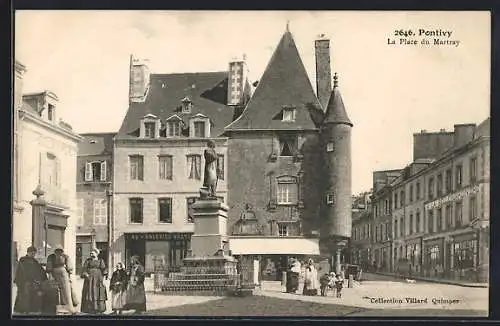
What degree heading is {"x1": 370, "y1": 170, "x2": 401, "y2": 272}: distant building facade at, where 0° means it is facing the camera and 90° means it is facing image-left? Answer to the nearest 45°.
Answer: approximately 45°

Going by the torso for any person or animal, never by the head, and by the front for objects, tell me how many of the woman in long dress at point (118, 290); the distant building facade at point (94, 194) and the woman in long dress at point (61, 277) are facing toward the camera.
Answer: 3

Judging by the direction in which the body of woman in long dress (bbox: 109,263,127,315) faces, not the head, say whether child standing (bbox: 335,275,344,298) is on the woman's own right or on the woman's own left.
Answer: on the woman's own left

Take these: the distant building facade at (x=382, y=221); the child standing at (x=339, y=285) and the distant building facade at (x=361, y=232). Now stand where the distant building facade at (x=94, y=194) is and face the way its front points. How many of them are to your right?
0

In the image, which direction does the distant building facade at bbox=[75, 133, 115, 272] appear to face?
toward the camera

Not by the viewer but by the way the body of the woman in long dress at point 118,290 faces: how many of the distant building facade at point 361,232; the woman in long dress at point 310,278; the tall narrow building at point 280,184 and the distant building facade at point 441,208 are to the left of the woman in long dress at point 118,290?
4

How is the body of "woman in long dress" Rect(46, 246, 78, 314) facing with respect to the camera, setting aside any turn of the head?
toward the camera

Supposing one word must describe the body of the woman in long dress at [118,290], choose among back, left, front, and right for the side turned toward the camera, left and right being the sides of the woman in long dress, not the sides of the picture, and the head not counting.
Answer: front

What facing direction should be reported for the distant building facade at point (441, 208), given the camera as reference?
facing the viewer and to the left of the viewer
